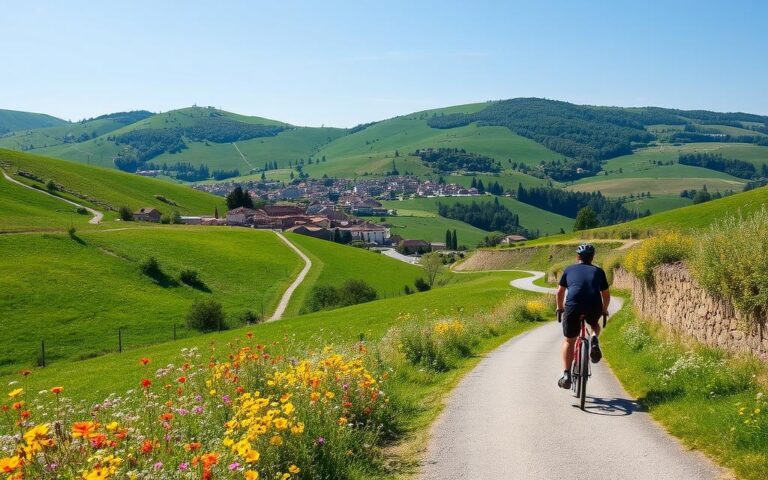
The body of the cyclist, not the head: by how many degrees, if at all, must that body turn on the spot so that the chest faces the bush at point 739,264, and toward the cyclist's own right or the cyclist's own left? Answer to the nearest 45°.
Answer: approximately 90° to the cyclist's own right

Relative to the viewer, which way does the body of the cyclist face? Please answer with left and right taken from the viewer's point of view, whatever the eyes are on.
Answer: facing away from the viewer

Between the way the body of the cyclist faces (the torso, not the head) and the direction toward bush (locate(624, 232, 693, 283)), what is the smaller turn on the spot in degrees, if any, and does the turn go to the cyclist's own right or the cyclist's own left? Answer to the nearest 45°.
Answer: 0° — they already face it
